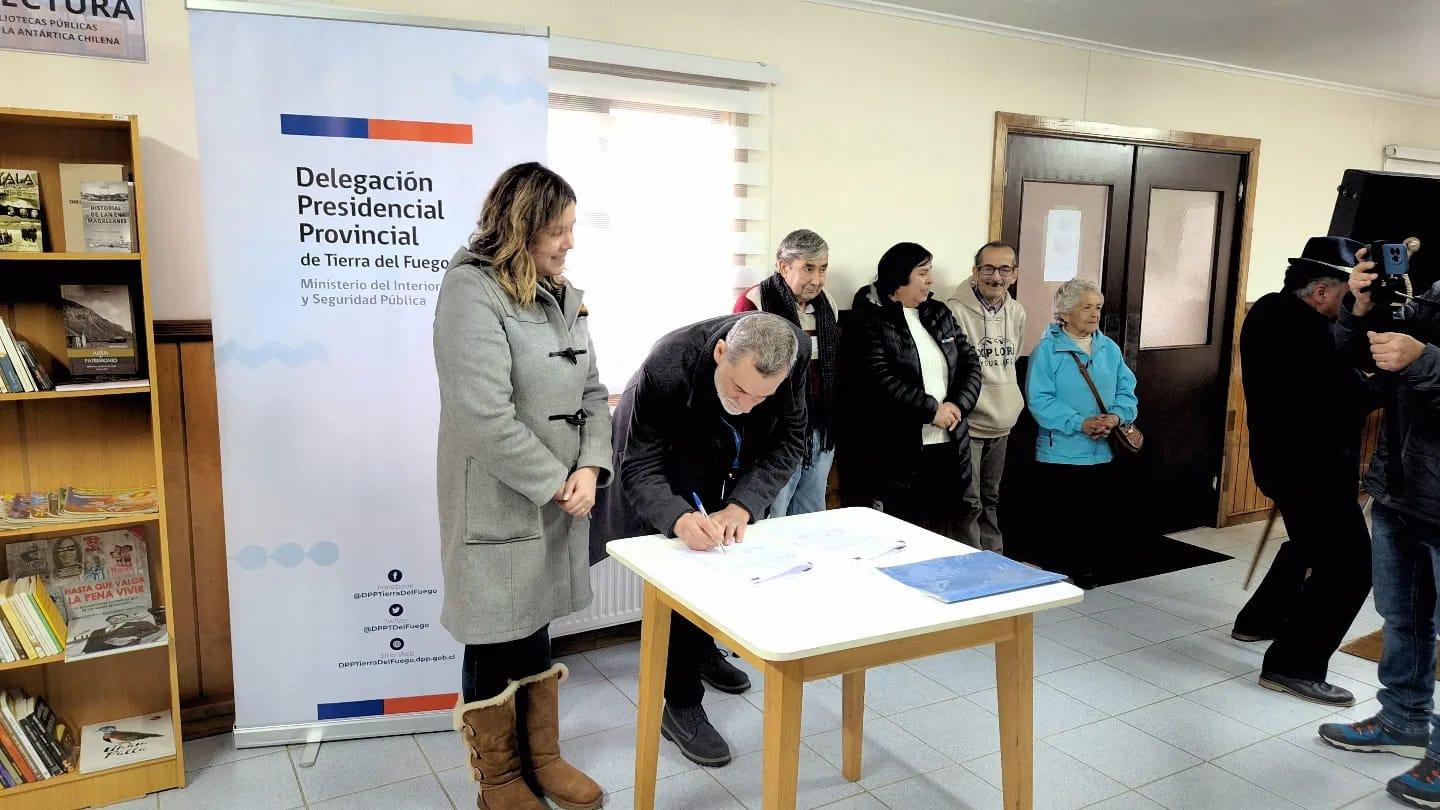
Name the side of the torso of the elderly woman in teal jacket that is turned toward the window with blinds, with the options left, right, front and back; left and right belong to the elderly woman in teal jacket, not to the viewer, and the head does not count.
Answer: right

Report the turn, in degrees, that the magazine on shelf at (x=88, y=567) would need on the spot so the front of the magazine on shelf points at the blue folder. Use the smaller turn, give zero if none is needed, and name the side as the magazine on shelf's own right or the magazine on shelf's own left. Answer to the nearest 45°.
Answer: approximately 45° to the magazine on shelf's own left

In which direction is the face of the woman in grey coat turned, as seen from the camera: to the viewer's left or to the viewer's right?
to the viewer's right

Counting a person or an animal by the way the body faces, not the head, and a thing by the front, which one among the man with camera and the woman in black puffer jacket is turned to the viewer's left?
the man with camera

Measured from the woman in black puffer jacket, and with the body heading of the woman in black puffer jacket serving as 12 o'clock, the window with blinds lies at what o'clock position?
The window with blinds is roughly at 4 o'clock from the woman in black puffer jacket.

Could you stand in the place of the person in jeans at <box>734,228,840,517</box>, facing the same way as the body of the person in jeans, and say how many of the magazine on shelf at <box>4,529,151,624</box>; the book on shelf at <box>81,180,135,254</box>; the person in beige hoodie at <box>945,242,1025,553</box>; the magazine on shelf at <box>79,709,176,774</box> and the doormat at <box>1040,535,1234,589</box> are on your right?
3

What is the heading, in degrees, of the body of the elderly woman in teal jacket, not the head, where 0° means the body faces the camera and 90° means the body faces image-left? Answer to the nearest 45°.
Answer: approximately 315°

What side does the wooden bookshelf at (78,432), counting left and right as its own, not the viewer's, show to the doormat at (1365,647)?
left

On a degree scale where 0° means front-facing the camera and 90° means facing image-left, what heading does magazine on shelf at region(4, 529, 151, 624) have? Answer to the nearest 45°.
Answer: approximately 0°

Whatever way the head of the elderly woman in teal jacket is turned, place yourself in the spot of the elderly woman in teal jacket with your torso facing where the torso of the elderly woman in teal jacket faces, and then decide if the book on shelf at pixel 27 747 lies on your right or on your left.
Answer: on your right

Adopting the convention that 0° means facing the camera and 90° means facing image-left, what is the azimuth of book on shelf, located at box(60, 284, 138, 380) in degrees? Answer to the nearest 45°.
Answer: approximately 0°
